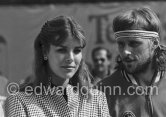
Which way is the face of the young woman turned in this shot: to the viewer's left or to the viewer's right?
to the viewer's right

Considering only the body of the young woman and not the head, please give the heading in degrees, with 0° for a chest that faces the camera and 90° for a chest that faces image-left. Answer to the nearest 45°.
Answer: approximately 315°
